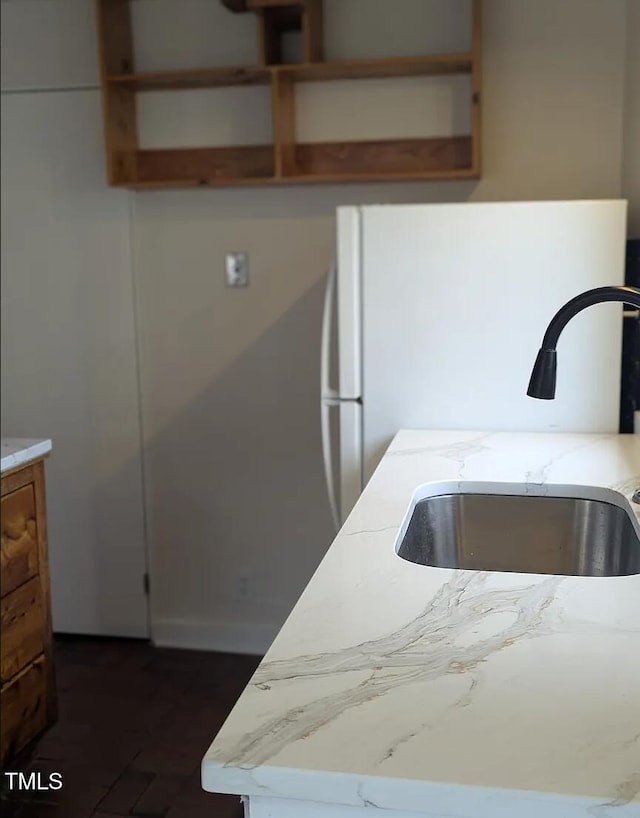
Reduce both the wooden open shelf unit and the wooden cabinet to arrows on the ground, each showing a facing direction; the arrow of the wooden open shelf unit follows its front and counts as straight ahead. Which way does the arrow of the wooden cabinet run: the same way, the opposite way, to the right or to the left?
to the left

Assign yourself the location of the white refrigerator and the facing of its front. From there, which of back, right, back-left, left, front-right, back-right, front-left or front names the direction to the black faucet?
left

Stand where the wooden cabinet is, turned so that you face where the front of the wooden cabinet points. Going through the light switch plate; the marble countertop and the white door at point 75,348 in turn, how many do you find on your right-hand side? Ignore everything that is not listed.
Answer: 1

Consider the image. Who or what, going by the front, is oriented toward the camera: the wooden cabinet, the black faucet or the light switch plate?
the light switch plate

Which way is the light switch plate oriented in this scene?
toward the camera

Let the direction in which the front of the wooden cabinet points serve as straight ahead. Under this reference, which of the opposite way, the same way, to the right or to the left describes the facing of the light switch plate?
to the right

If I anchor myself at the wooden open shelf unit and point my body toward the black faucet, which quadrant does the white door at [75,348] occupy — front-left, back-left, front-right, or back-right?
back-right

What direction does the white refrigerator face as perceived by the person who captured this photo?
facing to the left of the viewer

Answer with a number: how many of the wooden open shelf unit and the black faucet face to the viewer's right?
0

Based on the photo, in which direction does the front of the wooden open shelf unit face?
toward the camera

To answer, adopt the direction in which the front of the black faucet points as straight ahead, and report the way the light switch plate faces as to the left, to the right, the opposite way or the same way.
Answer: to the left

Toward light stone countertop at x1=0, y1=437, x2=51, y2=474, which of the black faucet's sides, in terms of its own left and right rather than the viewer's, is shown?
front

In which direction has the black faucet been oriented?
to the viewer's left

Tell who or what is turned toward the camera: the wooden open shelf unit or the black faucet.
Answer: the wooden open shelf unit

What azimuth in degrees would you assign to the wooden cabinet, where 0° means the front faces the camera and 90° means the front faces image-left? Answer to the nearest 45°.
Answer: approximately 270°
